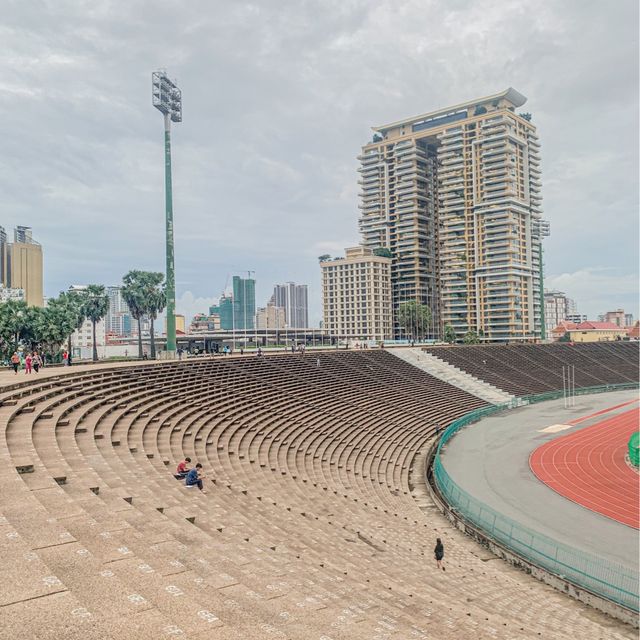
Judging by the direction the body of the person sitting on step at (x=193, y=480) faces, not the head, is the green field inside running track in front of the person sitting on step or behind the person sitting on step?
in front

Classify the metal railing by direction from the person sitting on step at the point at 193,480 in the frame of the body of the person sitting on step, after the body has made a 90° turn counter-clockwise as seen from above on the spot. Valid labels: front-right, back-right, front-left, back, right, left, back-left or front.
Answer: right

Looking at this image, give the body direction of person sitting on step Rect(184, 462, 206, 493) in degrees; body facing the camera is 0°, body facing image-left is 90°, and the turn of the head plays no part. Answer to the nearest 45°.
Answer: approximately 270°

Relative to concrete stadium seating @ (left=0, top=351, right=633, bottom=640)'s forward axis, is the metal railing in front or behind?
in front

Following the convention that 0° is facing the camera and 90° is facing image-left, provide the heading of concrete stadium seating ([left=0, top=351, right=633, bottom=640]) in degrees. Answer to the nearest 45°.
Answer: approximately 270°
